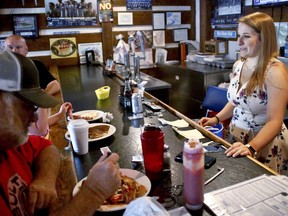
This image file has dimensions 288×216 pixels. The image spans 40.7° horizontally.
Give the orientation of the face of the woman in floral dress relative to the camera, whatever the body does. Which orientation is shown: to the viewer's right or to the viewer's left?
to the viewer's left

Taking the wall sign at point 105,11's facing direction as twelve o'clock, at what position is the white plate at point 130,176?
The white plate is roughly at 12 o'clock from the wall sign.

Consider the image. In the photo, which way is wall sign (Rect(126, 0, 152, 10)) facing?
toward the camera

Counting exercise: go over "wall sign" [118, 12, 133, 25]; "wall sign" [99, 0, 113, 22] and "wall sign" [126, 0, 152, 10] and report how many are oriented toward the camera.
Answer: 3

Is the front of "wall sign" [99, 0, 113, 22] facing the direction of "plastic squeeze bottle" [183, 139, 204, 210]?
yes

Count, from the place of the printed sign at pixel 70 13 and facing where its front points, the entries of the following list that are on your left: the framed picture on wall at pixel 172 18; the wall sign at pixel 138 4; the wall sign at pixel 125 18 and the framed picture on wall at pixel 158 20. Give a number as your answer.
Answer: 4

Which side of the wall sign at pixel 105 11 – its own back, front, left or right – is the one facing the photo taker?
front

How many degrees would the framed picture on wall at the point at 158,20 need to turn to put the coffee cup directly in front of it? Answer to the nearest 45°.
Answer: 0° — it already faces it

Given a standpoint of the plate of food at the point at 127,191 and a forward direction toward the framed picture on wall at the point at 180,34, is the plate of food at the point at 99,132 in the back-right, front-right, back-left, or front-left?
front-left

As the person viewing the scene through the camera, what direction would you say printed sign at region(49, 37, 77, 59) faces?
facing the viewer

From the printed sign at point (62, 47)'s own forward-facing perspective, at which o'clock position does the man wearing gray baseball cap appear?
The man wearing gray baseball cap is roughly at 12 o'clock from the printed sign.

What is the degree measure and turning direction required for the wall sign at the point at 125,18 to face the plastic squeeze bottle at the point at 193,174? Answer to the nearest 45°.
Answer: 0° — it already faces it

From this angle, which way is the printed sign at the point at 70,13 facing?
toward the camera

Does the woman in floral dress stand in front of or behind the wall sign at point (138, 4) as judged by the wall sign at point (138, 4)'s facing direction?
in front
